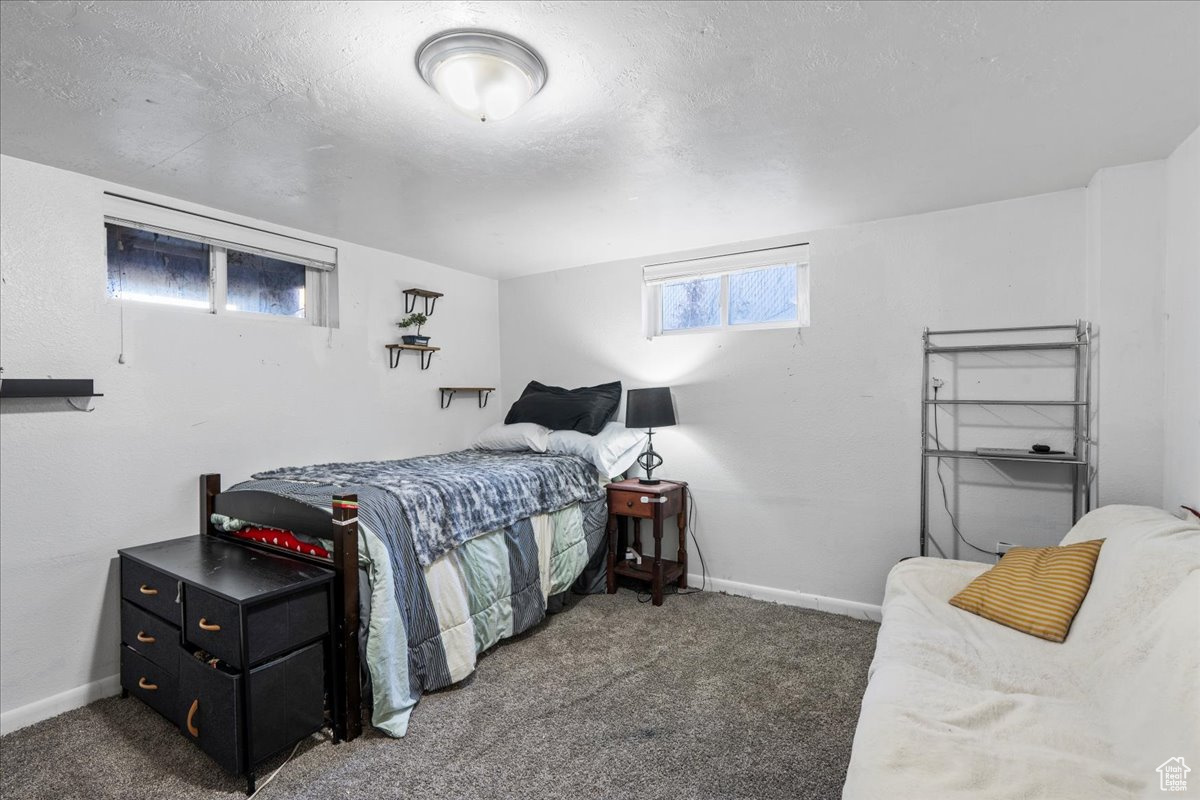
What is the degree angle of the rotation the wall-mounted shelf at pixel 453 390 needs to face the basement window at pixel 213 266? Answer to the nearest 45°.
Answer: approximately 90° to its right

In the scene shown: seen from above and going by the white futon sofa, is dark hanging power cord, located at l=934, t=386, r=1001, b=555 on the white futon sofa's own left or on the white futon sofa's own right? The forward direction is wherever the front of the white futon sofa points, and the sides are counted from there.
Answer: on the white futon sofa's own right

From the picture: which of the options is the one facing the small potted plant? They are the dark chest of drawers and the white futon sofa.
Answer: the white futon sofa

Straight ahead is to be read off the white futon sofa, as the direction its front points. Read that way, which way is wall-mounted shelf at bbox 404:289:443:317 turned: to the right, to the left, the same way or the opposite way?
the opposite way

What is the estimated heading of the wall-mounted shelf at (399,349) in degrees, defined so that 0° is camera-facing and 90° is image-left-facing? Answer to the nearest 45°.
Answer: approximately 315°

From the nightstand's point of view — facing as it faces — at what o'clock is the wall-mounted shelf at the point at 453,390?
The wall-mounted shelf is roughly at 2 o'clock from the nightstand.

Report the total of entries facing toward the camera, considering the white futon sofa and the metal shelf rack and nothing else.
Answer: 1

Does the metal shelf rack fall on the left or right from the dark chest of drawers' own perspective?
on its left

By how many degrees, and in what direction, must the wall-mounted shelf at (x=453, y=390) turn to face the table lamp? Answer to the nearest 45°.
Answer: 0° — it already faces it

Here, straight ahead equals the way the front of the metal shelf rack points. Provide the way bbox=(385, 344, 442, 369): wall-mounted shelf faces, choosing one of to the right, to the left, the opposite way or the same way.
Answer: to the left

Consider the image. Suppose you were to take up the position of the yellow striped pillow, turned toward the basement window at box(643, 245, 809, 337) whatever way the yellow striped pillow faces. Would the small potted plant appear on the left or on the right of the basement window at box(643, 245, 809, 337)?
left

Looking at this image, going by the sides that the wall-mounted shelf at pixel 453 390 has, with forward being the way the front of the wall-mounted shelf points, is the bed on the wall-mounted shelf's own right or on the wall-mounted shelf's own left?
on the wall-mounted shelf's own right

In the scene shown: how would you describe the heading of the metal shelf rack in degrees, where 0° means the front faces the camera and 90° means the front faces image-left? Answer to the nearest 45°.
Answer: approximately 0°

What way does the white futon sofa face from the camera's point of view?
to the viewer's left
